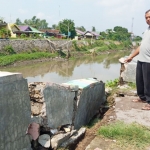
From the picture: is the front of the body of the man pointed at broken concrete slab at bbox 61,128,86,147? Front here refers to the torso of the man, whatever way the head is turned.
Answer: yes

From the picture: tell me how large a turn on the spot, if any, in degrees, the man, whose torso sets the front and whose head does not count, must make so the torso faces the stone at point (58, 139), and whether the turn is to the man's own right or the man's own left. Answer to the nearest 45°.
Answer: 0° — they already face it

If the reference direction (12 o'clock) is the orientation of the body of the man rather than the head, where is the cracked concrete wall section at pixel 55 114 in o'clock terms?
The cracked concrete wall section is roughly at 12 o'clock from the man.

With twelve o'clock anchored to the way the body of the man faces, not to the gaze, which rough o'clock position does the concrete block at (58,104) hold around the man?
The concrete block is roughly at 12 o'clock from the man.

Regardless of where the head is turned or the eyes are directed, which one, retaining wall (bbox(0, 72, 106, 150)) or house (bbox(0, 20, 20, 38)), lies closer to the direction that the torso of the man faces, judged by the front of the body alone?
the retaining wall

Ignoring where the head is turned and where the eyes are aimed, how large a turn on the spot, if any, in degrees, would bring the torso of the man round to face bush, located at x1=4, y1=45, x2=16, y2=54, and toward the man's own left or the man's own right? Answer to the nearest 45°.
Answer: approximately 90° to the man's own right

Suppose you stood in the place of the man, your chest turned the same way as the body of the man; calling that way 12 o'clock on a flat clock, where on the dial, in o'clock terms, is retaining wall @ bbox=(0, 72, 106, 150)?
The retaining wall is roughly at 12 o'clock from the man.

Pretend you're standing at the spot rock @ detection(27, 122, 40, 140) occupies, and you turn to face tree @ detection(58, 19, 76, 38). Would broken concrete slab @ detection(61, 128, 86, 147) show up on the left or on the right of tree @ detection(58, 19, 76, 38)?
right

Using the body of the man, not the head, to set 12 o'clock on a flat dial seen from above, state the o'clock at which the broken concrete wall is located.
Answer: The broken concrete wall is roughly at 1 o'clock from the man.

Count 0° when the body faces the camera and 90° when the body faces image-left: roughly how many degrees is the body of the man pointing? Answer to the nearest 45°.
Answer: approximately 45°
